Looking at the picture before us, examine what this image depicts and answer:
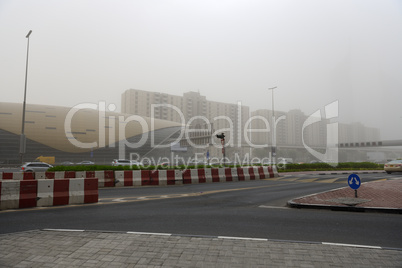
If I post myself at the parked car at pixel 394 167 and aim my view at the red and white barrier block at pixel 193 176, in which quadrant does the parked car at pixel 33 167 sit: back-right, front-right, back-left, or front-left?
front-right

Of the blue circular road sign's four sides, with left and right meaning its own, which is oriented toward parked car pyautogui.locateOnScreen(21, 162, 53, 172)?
right

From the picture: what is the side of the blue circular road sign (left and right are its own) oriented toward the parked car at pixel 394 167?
back

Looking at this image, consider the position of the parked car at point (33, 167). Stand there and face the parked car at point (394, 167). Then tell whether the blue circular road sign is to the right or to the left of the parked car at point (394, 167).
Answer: right

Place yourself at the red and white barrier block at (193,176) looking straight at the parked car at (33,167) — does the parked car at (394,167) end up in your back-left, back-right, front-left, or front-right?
back-right

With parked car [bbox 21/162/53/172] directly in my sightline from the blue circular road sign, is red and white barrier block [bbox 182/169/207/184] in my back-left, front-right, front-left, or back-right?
front-right

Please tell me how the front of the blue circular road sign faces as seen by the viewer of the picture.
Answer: facing the viewer

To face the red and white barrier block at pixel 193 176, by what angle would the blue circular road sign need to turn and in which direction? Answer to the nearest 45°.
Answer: approximately 135° to its right
